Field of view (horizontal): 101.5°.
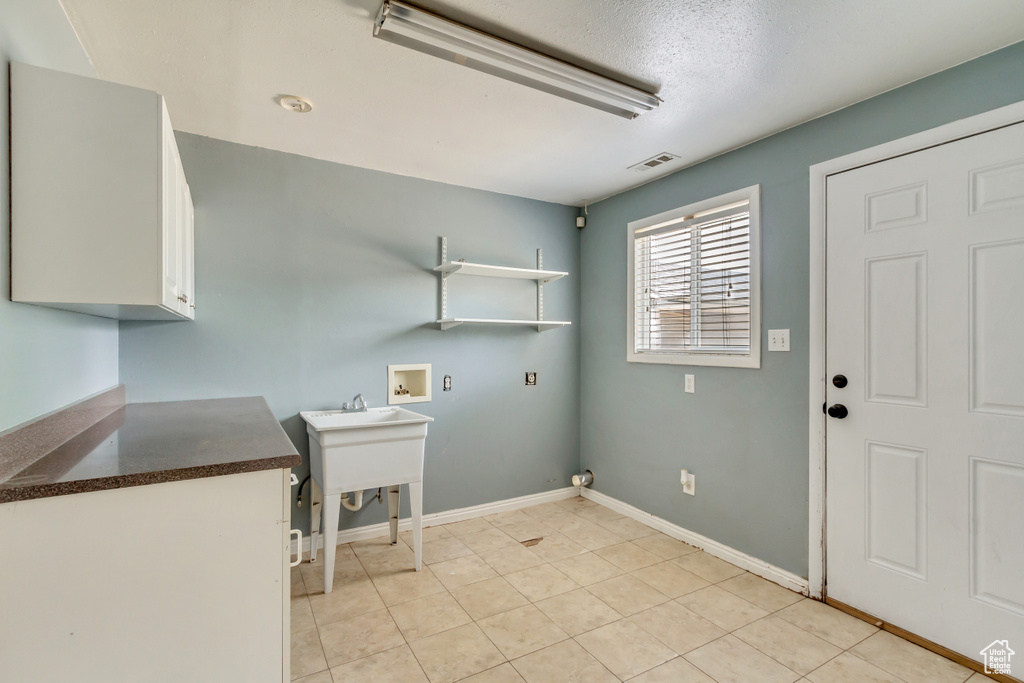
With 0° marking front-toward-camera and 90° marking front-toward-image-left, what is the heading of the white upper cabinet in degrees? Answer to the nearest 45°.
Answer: approximately 270°

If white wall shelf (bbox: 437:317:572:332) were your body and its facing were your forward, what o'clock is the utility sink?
The utility sink is roughly at 3 o'clock from the white wall shelf.

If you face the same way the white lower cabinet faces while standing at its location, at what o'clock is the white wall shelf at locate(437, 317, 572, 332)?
The white wall shelf is roughly at 11 o'clock from the white lower cabinet.

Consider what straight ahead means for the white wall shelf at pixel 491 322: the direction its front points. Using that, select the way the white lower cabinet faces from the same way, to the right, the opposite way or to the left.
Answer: to the left

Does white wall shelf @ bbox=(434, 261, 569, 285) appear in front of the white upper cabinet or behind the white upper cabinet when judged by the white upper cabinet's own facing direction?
in front

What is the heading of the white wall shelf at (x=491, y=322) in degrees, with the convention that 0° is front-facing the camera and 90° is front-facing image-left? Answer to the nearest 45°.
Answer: approximately 315°

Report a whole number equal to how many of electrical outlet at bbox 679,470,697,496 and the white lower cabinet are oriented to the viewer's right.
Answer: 1

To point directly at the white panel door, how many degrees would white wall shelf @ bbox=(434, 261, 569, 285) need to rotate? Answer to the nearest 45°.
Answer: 0° — it already faces it

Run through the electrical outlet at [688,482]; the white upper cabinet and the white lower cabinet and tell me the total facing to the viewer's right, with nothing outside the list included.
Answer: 2

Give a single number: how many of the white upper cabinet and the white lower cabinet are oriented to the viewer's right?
2

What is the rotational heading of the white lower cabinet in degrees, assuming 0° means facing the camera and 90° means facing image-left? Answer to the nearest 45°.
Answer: approximately 270°

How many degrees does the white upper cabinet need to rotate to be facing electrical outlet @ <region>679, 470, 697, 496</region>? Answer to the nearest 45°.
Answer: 0° — it already faces it

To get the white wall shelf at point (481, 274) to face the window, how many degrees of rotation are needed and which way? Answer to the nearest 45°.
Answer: approximately 45° to its left

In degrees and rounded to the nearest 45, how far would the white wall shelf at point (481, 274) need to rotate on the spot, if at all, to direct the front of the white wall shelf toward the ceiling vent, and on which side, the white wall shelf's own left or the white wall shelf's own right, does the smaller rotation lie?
approximately 45° to the white wall shelf's own left

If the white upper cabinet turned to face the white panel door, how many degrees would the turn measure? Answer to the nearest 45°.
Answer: approximately 45° to its right

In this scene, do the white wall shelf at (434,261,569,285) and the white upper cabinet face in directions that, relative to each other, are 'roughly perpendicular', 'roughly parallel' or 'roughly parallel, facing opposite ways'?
roughly perpendicular

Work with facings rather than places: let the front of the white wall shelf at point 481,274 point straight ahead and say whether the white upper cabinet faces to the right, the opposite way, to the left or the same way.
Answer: to the left
